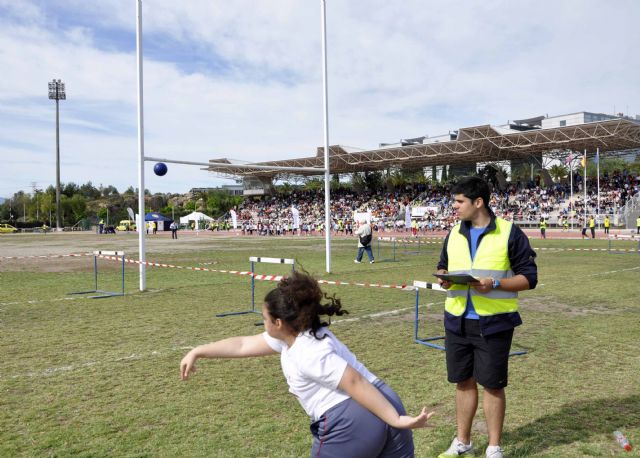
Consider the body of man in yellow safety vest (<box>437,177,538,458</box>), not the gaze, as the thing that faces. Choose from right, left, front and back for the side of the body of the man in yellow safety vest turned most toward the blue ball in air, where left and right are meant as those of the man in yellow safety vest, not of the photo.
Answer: right

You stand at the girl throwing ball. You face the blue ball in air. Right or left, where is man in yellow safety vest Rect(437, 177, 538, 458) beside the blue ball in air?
right

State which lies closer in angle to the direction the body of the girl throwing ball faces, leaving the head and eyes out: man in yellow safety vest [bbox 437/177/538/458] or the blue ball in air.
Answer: the blue ball in air

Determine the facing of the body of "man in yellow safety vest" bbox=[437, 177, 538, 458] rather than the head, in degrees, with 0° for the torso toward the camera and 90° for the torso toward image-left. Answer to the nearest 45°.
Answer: approximately 45°

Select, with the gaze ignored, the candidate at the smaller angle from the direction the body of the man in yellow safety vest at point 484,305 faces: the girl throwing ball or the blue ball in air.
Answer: the girl throwing ball

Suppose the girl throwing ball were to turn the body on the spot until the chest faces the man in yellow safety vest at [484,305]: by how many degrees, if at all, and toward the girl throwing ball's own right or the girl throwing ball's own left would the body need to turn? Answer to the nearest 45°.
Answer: approximately 90° to the girl throwing ball's own right

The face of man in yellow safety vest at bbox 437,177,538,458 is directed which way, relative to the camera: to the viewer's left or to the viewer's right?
to the viewer's left

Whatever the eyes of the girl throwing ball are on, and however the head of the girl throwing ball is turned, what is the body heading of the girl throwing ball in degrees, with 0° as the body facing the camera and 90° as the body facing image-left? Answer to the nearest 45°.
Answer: approximately 135°
